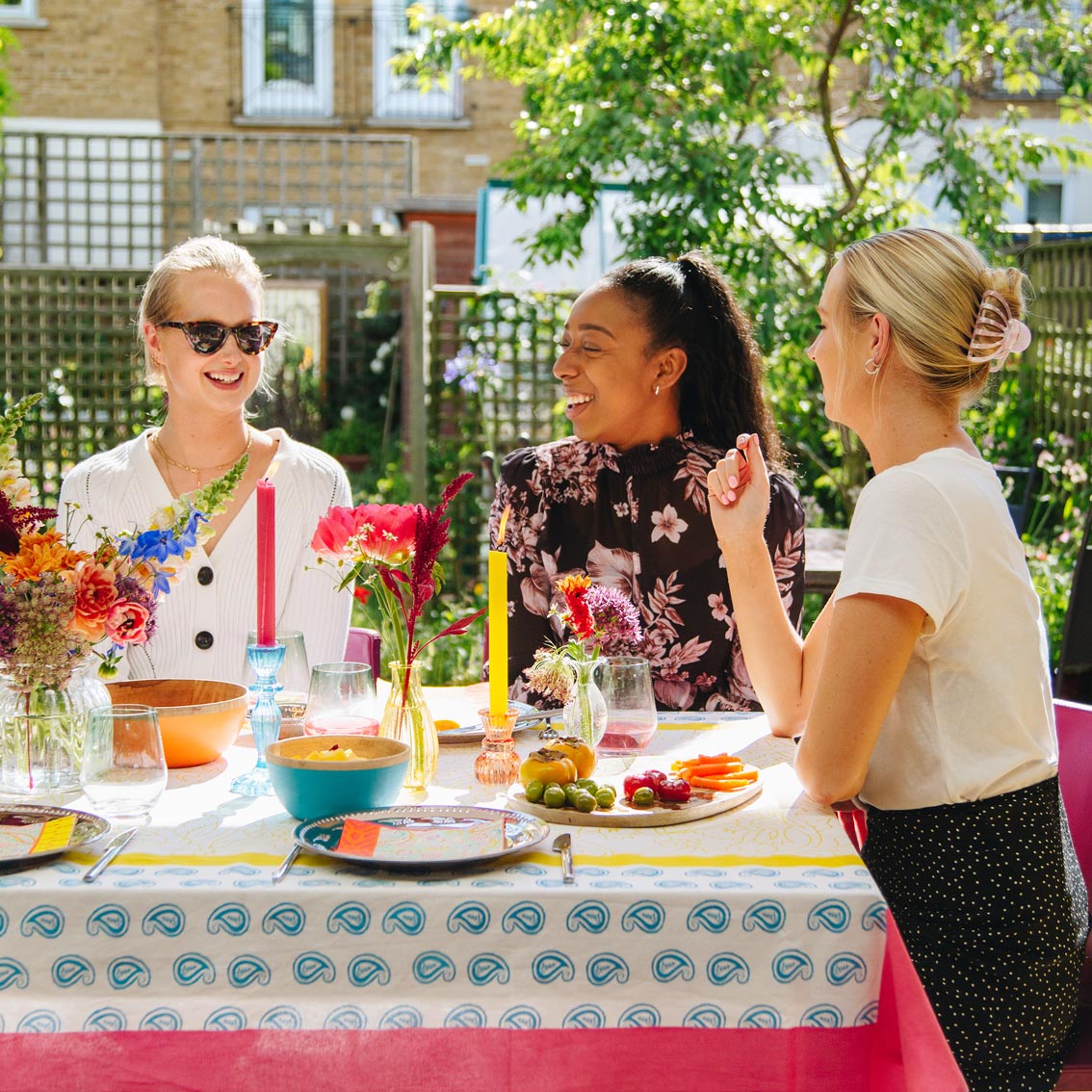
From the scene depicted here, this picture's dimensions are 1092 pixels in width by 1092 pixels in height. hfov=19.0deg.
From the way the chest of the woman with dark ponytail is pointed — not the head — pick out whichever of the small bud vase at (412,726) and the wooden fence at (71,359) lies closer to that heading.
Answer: the small bud vase

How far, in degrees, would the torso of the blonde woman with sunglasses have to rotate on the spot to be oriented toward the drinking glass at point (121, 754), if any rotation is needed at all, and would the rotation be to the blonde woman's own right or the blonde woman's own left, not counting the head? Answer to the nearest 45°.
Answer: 0° — they already face it

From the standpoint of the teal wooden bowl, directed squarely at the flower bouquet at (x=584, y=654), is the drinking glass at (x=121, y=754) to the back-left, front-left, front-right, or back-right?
back-left

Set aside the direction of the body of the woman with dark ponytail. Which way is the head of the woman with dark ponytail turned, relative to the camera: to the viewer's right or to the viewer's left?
to the viewer's left

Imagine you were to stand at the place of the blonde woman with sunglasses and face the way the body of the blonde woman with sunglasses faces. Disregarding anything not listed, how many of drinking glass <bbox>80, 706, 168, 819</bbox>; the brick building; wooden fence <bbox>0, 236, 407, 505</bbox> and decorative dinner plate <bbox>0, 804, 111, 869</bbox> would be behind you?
2

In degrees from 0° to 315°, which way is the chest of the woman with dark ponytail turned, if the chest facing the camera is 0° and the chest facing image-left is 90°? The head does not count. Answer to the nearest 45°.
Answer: approximately 45°

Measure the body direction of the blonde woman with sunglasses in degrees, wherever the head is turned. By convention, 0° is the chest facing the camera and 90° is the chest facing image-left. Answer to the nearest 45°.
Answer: approximately 0°
